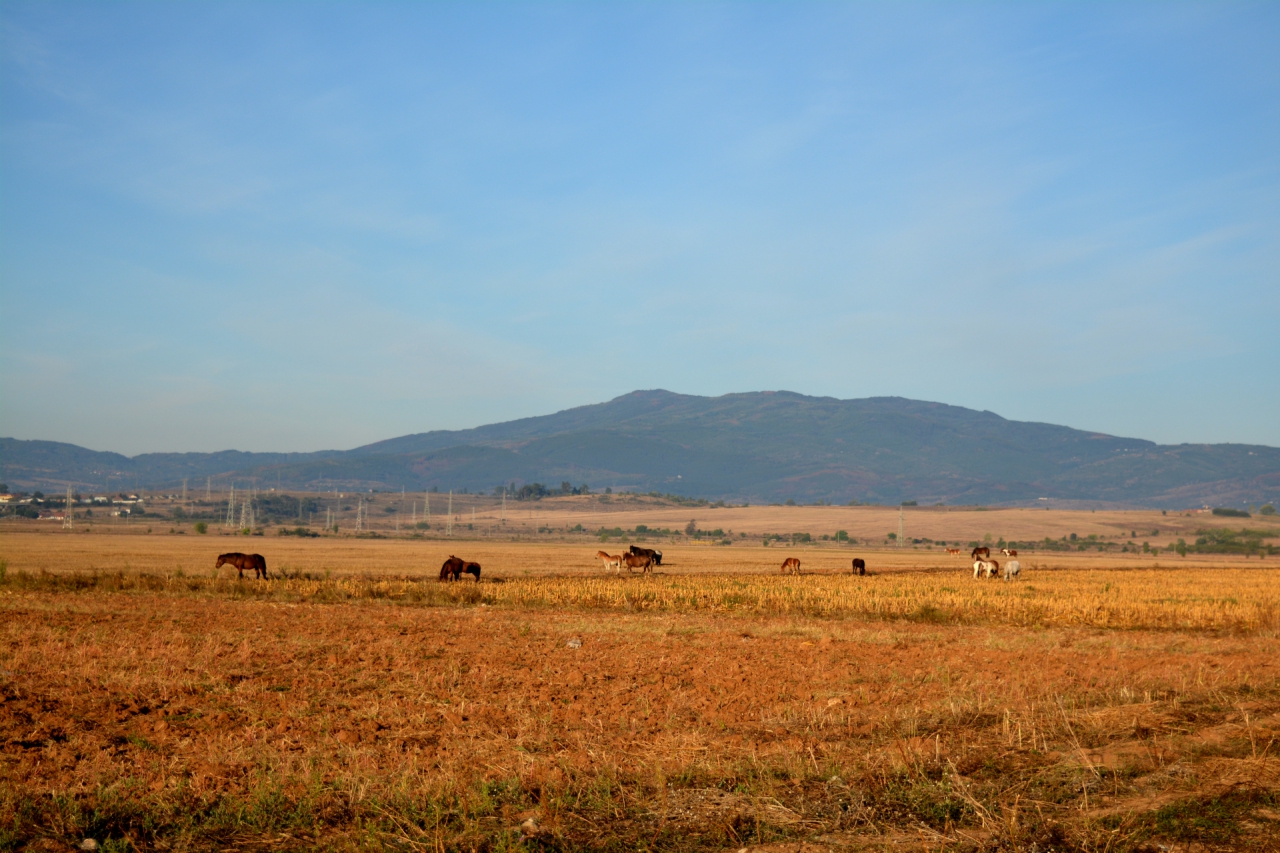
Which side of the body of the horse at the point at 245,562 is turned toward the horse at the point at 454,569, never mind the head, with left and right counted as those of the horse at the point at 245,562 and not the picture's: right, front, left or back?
back

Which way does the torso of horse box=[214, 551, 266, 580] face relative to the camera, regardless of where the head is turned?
to the viewer's left
